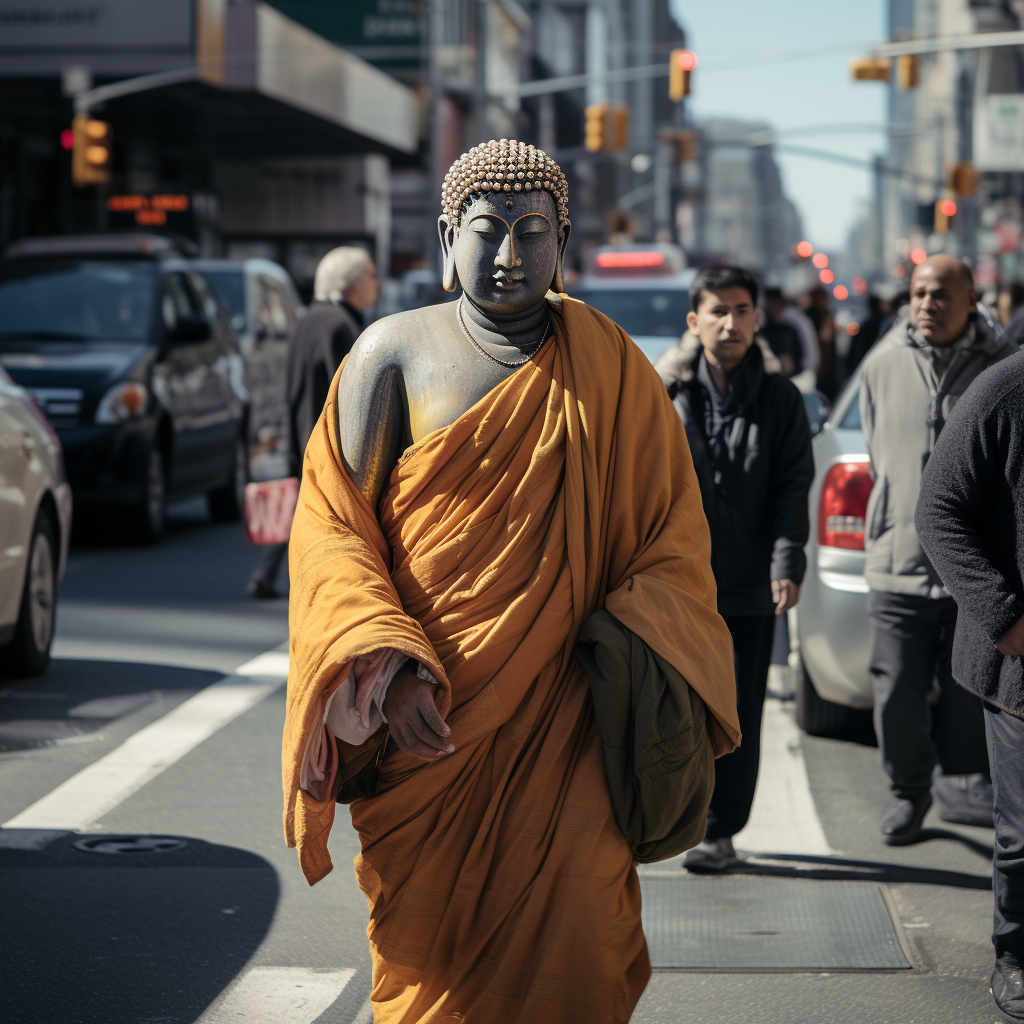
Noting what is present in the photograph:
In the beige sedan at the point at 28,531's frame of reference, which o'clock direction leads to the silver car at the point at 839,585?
The silver car is roughly at 9 o'clock from the beige sedan.

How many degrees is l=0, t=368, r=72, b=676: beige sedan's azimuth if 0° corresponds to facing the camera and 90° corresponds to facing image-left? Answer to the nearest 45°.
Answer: approximately 45°

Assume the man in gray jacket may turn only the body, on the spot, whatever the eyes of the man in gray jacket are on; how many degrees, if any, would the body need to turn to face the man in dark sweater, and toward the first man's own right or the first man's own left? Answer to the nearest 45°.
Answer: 0° — they already face them

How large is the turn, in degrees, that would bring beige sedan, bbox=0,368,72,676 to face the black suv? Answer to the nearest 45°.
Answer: approximately 135° to its right

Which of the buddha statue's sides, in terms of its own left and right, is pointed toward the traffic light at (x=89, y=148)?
back

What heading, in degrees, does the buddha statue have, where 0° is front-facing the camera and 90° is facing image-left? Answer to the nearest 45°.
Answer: approximately 0°

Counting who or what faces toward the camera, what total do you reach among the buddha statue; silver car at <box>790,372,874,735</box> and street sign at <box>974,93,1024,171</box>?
2

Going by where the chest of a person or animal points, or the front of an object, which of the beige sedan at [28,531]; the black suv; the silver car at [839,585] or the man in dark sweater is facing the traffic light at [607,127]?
the silver car
